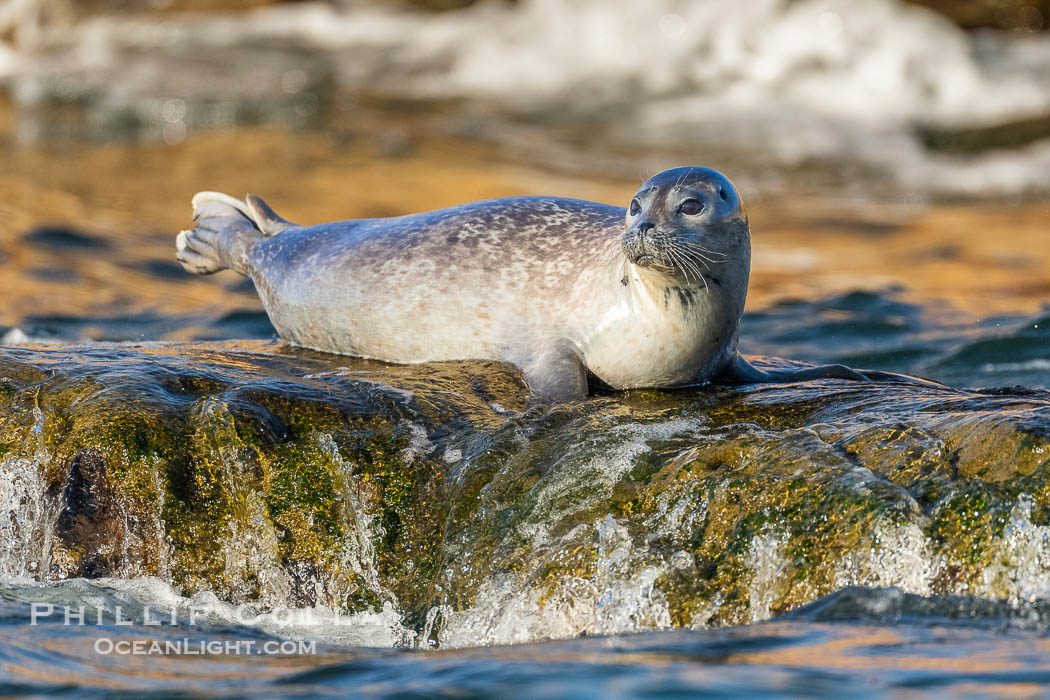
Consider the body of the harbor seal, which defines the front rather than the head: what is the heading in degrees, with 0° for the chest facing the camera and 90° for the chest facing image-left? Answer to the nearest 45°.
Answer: approximately 315°
